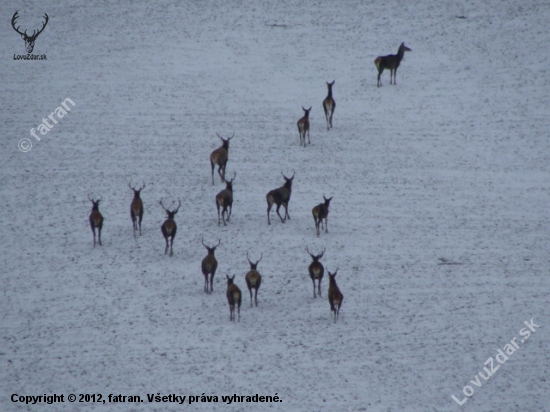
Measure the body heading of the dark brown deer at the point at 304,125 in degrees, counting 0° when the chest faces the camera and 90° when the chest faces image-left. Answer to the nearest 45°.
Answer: approximately 225°

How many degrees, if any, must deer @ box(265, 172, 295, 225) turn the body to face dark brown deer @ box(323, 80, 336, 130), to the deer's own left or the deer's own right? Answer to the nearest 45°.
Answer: approximately 45° to the deer's own left

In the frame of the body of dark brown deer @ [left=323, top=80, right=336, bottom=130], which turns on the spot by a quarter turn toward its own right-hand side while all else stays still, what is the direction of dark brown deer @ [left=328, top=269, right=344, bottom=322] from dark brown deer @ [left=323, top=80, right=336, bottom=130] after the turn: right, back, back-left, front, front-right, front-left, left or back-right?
right

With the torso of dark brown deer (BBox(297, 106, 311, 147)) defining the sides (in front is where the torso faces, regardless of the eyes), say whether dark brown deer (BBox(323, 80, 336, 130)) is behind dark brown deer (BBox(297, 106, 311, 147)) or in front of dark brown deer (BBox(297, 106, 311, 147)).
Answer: in front

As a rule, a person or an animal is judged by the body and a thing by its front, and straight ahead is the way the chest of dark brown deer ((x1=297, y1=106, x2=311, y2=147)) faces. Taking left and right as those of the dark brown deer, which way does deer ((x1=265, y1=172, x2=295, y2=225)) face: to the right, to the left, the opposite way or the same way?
the same way

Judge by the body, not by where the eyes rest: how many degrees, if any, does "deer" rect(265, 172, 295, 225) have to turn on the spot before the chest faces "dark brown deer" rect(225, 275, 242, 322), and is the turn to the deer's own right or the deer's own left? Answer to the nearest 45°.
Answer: approximately 135° to the deer's own right

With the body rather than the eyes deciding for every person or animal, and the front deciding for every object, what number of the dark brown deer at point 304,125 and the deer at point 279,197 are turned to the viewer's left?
0

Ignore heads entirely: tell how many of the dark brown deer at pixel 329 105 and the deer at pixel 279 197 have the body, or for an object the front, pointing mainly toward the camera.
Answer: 0

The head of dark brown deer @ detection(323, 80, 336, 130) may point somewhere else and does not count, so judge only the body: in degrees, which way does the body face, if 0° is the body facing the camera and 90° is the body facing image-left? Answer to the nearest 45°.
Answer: approximately 180°

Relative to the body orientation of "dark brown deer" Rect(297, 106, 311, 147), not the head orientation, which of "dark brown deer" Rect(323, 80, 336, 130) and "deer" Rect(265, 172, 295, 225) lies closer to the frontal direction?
the dark brown deer

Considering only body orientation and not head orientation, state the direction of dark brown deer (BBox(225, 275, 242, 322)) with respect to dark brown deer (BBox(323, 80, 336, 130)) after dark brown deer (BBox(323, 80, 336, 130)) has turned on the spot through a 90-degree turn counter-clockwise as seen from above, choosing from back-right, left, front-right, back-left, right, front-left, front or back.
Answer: left

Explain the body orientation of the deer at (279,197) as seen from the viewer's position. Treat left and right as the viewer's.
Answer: facing away from the viewer and to the right of the viewer

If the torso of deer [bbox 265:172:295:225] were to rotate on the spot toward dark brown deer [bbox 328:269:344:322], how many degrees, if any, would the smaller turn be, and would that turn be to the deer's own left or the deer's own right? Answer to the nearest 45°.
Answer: approximately 135° to the deer's own right
